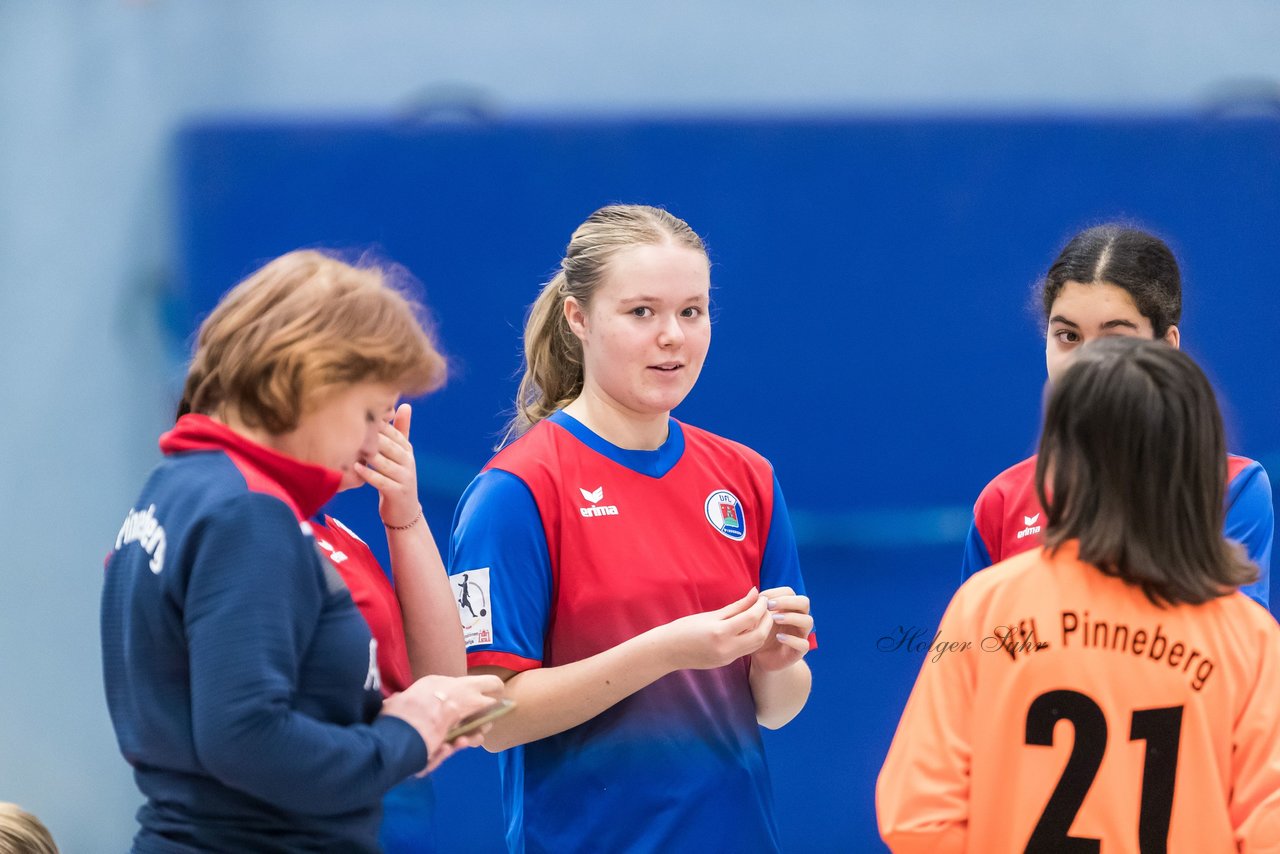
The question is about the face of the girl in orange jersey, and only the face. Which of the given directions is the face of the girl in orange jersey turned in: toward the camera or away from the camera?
away from the camera

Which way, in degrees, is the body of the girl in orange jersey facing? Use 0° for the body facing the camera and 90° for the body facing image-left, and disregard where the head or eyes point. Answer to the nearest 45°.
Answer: approximately 180°
